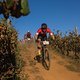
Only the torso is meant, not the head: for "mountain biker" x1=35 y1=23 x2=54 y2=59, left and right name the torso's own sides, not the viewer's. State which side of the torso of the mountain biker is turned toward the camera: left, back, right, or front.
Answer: front
